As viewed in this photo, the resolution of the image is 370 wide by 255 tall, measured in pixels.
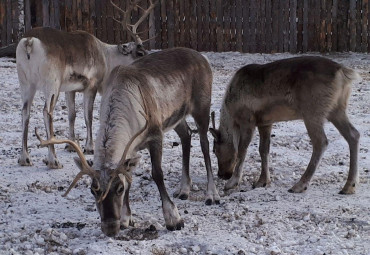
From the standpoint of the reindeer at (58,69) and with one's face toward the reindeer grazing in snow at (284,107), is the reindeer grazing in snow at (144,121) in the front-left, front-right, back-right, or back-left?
front-right

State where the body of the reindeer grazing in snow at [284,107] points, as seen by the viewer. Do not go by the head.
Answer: to the viewer's left

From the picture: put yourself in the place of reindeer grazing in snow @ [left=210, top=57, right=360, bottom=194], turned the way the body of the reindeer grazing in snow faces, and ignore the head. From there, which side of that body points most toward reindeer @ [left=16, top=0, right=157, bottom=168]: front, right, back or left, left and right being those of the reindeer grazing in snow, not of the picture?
front

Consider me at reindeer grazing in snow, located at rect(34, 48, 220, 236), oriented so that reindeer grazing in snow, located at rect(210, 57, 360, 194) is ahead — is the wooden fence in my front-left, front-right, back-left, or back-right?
front-left

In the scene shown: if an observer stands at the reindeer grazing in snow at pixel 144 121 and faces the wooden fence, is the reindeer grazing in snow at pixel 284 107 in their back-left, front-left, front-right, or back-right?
front-right

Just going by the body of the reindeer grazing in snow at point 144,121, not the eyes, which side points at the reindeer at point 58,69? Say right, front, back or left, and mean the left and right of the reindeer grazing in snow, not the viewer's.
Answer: right

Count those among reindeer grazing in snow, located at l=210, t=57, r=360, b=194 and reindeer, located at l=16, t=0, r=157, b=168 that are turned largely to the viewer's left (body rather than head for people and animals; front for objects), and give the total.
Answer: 1

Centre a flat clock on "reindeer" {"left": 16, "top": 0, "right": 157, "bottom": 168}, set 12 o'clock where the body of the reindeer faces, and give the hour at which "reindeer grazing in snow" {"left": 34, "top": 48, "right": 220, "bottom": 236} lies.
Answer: The reindeer grazing in snow is roughly at 4 o'clock from the reindeer.

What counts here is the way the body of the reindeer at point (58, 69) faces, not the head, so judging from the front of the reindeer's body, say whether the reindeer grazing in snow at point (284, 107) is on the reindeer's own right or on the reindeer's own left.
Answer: on the reindeer's own right

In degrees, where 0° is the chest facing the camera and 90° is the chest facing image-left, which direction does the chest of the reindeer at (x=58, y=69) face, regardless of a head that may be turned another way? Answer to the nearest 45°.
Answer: approximately 225°

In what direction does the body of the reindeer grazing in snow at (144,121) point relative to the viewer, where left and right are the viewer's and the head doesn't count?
facing the viewer and to the left of the viewer

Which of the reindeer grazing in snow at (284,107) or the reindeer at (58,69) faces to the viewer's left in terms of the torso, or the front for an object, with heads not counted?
the reindeer grazing in snow

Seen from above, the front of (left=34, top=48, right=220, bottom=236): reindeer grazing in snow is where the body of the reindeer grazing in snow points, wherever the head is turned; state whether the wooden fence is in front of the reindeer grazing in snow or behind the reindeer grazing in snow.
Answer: behind

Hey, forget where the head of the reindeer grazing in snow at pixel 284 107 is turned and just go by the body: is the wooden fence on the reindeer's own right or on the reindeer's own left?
on the reindeer's own right
